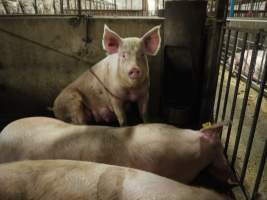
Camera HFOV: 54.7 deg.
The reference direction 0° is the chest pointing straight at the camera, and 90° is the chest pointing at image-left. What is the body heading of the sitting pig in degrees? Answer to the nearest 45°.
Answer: approximately 315°

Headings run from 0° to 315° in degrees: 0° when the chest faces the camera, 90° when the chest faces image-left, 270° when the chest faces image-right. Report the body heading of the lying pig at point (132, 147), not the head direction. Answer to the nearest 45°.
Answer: approximately 270°
